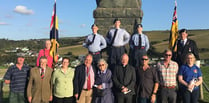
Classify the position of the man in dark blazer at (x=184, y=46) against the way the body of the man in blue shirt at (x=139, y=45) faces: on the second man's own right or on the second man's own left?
on the second man's own left

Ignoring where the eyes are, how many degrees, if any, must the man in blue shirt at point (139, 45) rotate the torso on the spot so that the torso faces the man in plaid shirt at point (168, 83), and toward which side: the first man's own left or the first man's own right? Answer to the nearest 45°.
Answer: approximately 45° to the first man's own left

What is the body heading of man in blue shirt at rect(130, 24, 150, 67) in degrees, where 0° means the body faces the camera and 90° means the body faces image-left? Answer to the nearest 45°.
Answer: approximately 0°

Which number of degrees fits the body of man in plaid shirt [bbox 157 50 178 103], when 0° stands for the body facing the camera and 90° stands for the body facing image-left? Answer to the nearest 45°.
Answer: approximately 0°

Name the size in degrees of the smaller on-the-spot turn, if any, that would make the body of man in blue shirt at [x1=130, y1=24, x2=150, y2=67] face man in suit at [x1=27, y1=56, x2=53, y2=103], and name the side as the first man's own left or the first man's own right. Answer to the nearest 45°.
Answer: approximately 45° to the first man's own right

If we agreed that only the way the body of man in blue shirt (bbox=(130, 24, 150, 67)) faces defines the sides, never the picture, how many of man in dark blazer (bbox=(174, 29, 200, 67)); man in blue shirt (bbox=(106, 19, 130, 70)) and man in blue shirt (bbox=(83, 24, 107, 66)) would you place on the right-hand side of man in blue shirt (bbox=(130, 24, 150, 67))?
2

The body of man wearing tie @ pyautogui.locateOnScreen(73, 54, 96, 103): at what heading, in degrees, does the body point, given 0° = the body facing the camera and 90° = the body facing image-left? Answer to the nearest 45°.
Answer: approximately 315°

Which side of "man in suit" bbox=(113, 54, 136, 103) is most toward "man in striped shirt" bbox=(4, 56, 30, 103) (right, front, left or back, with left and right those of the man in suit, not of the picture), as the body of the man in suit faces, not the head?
right

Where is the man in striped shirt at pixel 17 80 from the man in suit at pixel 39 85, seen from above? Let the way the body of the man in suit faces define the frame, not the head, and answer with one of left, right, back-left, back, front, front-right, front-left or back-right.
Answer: back-right

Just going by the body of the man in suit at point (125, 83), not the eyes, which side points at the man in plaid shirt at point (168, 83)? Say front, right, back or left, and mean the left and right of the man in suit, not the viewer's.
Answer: left
